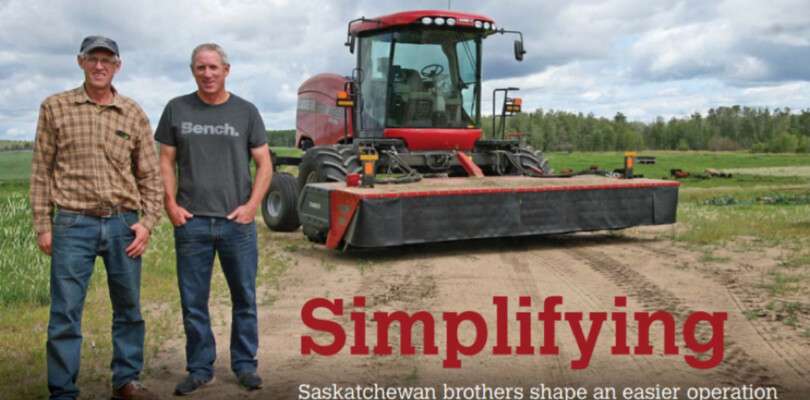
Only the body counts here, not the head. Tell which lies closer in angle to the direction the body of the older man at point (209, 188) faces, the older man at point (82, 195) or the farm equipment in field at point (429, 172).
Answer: the older man

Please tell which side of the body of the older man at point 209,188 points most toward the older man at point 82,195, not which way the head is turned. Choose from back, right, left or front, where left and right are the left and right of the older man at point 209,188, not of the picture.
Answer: right

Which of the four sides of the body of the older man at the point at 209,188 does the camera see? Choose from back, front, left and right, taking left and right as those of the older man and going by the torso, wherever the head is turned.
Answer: front

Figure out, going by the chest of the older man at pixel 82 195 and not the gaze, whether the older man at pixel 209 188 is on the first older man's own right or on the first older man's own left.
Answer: on the first older man's own left

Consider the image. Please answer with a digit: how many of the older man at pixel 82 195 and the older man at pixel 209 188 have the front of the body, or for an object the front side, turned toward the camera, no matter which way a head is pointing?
2

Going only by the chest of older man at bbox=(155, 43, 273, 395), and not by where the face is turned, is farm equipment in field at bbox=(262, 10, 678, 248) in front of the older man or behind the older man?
behind

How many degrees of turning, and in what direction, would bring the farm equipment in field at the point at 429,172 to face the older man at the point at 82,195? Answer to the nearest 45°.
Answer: approximately 45° to its right
